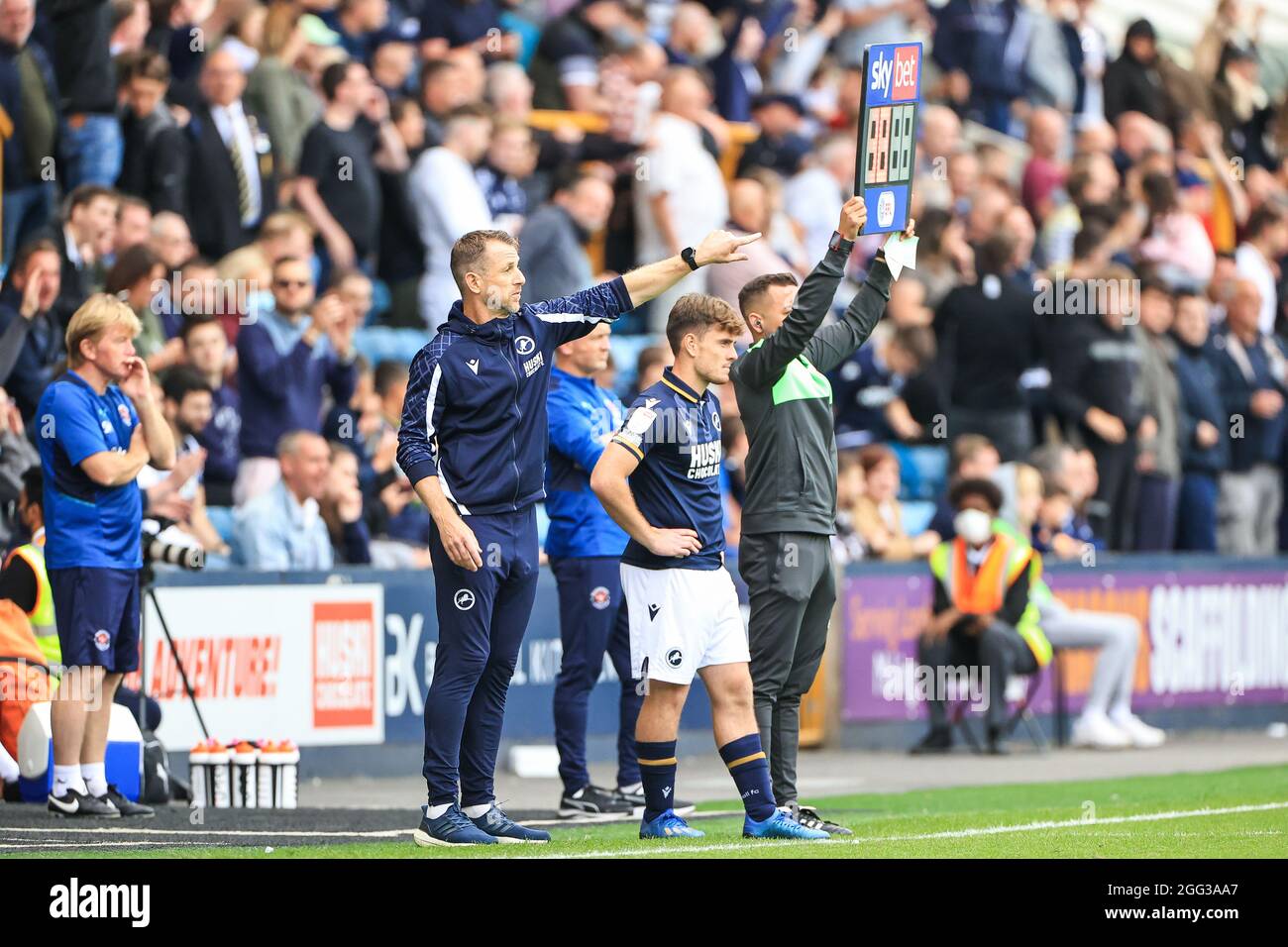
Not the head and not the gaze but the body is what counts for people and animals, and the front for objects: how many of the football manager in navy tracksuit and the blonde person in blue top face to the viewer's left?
0

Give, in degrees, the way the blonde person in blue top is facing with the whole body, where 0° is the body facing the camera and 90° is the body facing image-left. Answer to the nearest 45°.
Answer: approximately 315°

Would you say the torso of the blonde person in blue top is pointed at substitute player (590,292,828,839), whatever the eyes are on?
yes

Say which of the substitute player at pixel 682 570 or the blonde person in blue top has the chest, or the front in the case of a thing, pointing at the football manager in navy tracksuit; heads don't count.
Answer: the blonde person in blue top

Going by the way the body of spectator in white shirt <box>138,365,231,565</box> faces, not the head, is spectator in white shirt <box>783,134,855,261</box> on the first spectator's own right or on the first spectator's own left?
on the first spectator's own left

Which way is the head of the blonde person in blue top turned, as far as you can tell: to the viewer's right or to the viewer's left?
to the viewer's right

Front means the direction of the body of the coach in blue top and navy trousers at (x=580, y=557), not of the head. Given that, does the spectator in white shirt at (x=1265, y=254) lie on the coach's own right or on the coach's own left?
on the coach's own left

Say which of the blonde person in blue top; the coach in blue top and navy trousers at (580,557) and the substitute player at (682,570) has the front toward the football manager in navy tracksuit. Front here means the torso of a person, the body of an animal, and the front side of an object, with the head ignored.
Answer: the blonde person in blue top
